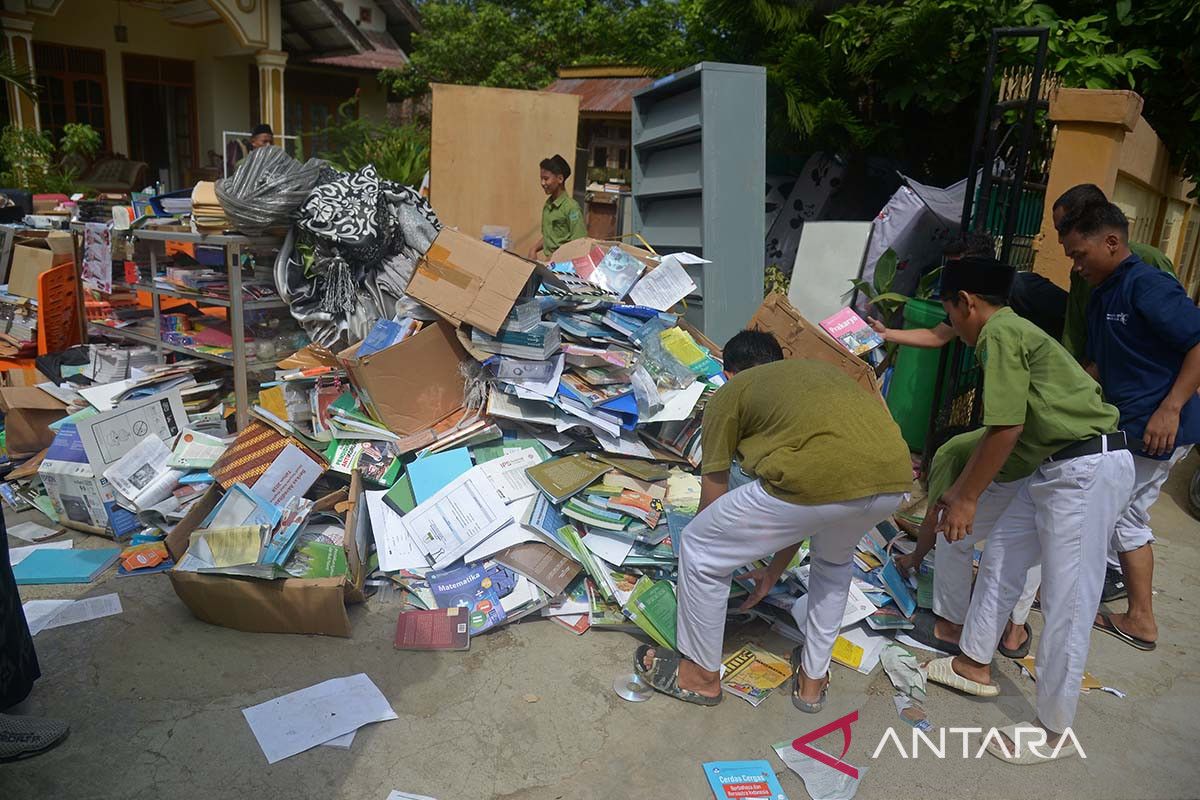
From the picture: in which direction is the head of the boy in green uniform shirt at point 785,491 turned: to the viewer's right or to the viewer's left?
to the viewer's left

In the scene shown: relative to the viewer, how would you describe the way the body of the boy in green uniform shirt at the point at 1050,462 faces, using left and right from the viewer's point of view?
facing to the left of the viewer

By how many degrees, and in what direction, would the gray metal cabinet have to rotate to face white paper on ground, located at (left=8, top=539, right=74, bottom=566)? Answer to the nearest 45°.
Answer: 0° — it already faces it

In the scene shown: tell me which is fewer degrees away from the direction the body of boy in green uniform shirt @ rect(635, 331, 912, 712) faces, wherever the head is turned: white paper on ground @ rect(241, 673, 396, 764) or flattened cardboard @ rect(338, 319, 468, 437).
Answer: the flattened cardboard

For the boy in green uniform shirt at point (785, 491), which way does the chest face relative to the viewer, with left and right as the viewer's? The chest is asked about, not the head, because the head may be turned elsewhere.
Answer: facing away from the viewer and to the left of the viewer

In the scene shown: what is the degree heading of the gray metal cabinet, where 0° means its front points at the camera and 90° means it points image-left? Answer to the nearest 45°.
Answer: approximately 45°

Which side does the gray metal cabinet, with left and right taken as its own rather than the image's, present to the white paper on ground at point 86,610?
front

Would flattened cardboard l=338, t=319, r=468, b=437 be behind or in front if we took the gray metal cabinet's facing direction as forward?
in front

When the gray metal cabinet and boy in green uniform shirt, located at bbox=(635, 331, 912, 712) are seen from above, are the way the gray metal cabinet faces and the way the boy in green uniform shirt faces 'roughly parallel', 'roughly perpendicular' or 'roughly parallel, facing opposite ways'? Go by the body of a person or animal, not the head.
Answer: roughly perpendicular

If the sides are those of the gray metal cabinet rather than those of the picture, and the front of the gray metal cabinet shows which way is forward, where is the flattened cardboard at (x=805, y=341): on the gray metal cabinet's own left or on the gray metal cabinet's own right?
on the gray metal cabinet's own left

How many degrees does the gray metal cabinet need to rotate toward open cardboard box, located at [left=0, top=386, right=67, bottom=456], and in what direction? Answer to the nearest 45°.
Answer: approximately 45° to its right

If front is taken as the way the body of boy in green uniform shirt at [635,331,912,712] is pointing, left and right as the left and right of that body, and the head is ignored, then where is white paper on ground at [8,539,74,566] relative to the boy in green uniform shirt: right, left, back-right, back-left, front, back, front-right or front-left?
front-left
